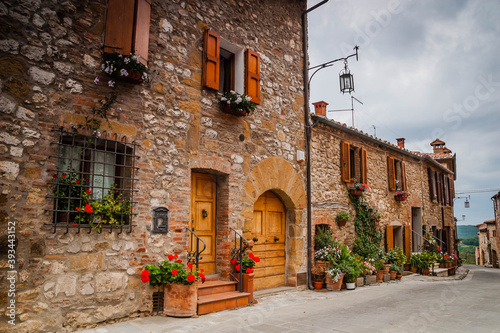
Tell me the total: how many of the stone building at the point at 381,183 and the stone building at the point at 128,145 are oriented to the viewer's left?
0

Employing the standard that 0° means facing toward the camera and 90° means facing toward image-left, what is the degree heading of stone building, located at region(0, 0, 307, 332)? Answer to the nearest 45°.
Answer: approximately 315°

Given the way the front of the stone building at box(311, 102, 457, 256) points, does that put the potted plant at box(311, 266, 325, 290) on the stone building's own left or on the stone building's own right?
on the stone building's own right

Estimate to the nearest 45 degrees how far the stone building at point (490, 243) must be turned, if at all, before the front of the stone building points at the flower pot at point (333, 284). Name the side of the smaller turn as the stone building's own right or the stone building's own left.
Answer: approximately 45° to the stone building's own left

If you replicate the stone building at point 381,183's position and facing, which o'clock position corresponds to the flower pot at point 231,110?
The flower pot is roughly at 2 o'clock from the stone building.

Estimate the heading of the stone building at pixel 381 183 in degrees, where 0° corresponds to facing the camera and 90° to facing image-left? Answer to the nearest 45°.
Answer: approximately 315°

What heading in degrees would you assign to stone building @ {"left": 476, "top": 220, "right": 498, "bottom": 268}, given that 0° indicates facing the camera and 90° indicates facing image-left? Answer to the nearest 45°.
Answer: approximately 45°

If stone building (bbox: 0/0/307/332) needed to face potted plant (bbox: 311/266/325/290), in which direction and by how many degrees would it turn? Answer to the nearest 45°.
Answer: approximately 90° to its left
